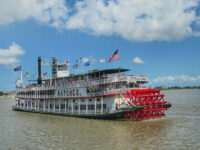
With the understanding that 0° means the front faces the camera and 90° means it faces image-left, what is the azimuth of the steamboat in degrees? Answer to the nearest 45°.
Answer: approximately 135°
